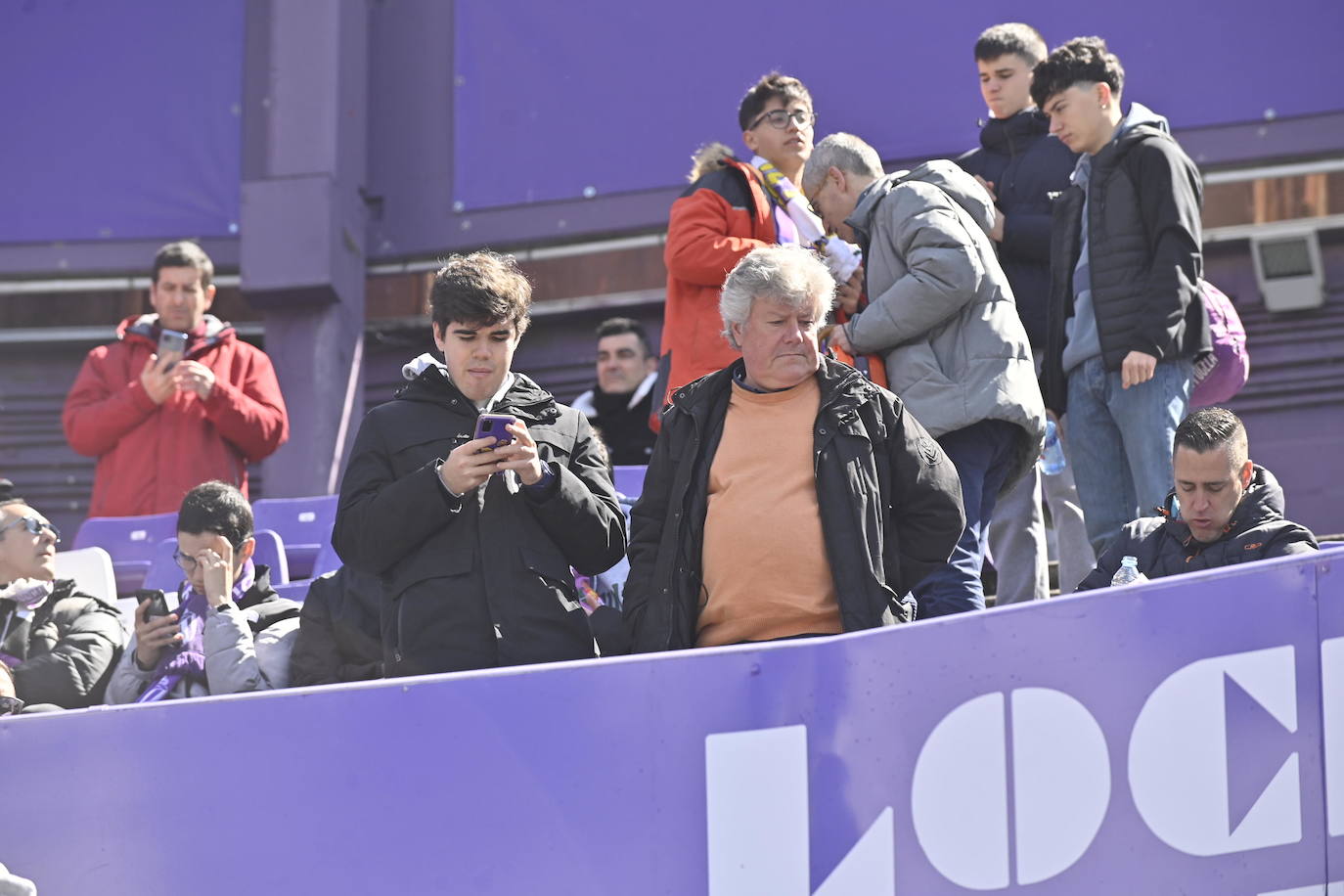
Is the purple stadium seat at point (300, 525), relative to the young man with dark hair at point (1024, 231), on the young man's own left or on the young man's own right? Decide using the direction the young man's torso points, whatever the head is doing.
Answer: on the young man's own right

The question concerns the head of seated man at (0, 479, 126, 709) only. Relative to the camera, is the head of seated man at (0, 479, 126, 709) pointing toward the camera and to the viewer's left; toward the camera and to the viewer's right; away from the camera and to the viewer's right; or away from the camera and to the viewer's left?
toward the camera and to the viewer's right

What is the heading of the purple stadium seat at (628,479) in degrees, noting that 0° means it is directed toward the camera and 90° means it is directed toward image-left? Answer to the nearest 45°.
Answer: approximately 0°

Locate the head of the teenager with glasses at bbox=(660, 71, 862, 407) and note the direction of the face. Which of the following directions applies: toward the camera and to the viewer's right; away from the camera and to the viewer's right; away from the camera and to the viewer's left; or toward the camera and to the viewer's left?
toward the camera and to the viewer's right

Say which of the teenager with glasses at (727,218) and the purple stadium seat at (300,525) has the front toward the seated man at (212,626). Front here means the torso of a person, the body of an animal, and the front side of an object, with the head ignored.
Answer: the purple stadium seat

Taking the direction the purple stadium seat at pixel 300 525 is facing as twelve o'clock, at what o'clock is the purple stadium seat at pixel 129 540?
the purple stadium seat at pixel 129 540 is roughly at 2 o'clock from the purple stadium seat at pixel 300 525.

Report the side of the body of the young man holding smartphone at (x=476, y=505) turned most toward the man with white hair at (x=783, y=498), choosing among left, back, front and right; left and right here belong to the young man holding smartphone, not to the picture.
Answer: left

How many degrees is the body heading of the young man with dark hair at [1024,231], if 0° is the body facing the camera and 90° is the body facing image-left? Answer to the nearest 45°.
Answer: approximately 45°

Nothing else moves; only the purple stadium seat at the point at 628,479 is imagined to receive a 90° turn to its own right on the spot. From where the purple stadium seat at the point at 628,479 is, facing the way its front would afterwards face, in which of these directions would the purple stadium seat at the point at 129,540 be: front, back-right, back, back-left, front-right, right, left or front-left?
front
